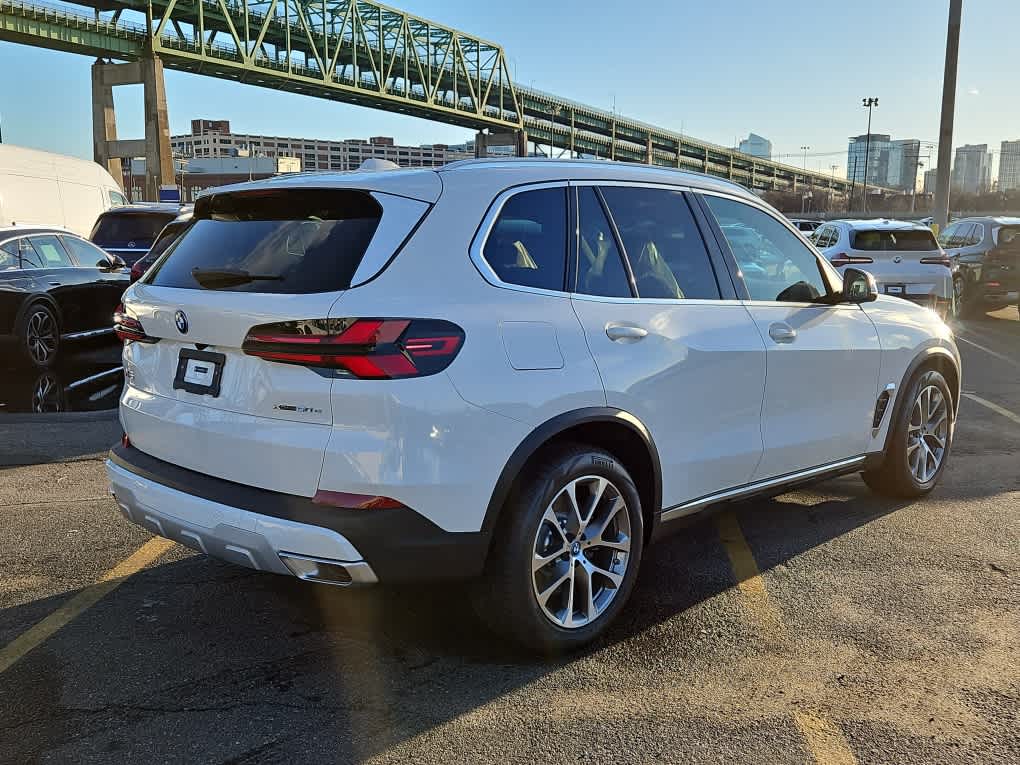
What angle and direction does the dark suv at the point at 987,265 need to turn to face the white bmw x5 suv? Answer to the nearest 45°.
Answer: approximately 135° to its left

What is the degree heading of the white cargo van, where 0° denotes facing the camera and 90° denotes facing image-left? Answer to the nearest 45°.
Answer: approximately 225°

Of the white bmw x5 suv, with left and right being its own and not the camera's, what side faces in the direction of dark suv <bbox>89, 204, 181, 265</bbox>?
left

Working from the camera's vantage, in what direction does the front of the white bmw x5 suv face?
facing away from the viewer and to the right of the viewer

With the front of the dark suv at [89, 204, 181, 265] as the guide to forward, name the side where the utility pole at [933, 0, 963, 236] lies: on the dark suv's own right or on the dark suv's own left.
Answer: on the dark suv's own right

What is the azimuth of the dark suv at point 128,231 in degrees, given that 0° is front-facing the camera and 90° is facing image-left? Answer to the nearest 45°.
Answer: approximately 180°

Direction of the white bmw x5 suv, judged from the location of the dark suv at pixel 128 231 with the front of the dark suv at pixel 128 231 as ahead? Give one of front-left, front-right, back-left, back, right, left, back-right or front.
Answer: back

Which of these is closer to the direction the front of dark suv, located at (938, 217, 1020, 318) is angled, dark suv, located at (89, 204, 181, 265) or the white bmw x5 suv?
the dark suv

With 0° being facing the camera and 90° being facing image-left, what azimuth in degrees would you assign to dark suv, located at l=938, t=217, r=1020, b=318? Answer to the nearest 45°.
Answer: approximately 135°

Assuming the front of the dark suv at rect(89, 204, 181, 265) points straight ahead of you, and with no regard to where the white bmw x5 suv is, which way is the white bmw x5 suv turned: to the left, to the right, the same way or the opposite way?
to the right

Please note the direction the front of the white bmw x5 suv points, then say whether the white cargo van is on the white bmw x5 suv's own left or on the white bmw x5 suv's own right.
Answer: on the white bmw x5 suv's own left
